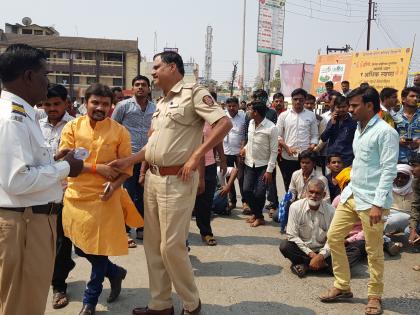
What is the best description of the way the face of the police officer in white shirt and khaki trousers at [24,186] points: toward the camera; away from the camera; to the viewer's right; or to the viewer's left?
to the viewer's right

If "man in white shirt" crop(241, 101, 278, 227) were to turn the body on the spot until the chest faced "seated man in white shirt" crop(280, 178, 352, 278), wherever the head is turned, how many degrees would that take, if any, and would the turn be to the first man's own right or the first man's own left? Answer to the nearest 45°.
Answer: approximately 45° to the first man's own left

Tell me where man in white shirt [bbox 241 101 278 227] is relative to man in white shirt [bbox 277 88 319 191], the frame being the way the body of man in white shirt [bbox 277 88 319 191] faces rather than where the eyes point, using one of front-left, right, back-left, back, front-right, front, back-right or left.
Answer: front-right

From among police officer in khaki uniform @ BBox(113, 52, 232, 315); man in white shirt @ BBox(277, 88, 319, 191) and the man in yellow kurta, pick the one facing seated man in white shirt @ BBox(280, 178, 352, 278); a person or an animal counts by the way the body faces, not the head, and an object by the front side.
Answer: the man in white shirt

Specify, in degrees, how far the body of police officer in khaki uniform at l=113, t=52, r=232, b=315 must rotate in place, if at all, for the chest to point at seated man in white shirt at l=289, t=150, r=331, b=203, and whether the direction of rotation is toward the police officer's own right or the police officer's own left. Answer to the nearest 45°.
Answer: approximately 180°

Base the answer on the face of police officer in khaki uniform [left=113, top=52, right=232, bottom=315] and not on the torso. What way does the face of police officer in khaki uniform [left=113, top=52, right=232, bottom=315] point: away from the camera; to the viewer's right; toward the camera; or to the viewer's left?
to the viewer's left

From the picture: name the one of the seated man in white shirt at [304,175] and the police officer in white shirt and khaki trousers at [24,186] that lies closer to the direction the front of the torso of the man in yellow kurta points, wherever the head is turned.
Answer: the police officer in white shirt and khaki trousers

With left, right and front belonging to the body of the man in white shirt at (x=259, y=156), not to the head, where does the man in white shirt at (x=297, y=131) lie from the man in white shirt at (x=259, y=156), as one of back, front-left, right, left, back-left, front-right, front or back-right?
back

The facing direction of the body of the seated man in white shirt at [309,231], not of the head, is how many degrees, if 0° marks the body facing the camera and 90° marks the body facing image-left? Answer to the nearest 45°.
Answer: approximately 0°

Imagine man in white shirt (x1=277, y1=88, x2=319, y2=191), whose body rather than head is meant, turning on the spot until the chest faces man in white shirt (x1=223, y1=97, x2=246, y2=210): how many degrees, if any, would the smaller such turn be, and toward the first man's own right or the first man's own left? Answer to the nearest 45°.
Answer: approximately 135° to the first man's own right

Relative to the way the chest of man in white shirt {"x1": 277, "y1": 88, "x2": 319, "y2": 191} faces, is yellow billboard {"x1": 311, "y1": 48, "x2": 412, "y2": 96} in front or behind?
behind
